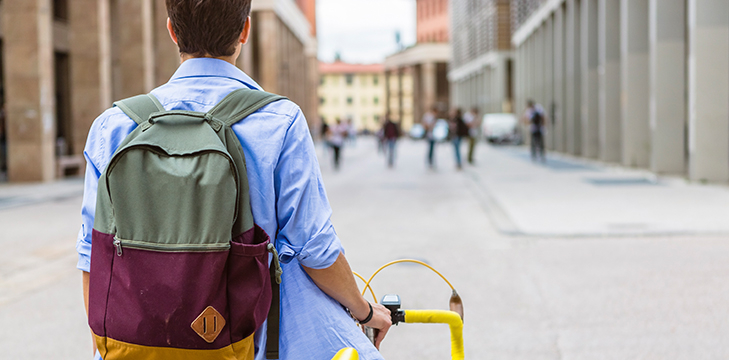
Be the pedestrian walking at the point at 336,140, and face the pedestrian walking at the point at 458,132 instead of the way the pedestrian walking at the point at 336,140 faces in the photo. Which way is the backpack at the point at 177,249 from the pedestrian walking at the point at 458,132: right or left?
right

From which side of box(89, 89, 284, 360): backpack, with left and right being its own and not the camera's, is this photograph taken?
front

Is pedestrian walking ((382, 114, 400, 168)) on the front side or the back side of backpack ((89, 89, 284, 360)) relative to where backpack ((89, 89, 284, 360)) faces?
on the back side

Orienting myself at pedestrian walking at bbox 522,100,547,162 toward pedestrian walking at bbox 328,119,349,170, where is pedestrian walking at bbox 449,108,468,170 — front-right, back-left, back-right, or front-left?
front-left

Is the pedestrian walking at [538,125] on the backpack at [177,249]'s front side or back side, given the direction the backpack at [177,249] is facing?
on the back side

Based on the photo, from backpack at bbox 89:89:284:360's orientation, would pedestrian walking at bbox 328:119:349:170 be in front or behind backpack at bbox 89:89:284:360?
behind

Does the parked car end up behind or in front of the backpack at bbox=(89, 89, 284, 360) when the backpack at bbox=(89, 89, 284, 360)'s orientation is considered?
behind
